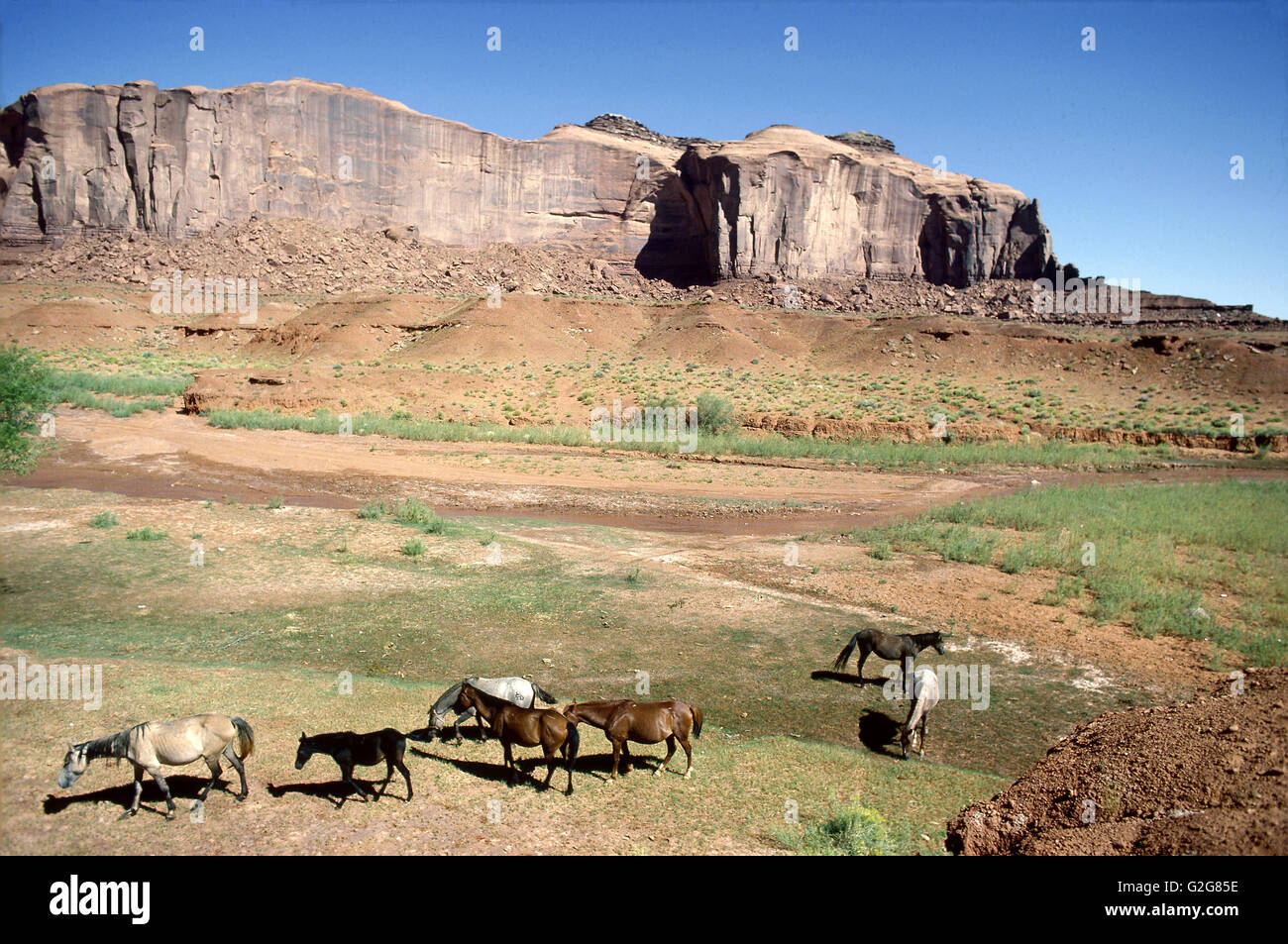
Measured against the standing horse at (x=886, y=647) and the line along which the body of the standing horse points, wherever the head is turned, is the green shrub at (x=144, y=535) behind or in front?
behind

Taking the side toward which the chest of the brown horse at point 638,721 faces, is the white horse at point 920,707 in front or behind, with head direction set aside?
behind

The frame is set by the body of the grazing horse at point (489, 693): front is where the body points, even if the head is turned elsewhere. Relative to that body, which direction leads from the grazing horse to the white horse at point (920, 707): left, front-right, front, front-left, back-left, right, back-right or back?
back

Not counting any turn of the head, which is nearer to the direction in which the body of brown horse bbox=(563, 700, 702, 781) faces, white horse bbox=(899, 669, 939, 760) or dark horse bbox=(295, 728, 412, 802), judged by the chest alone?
the dark horse

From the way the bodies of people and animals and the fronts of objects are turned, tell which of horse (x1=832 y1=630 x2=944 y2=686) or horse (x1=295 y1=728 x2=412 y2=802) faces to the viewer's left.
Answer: horse (x1=295 y1=728 x2=412 y2=802)

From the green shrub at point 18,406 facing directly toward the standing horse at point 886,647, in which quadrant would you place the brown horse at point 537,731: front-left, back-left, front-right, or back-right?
front-right

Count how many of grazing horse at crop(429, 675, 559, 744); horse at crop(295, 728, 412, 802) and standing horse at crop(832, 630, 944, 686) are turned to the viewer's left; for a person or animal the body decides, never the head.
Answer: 2

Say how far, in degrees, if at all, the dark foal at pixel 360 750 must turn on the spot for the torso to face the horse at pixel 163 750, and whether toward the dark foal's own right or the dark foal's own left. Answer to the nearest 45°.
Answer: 0° — it already faces it

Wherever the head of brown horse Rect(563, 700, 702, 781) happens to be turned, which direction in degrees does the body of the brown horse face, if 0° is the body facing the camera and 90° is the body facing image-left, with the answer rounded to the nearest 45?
approximately 90°

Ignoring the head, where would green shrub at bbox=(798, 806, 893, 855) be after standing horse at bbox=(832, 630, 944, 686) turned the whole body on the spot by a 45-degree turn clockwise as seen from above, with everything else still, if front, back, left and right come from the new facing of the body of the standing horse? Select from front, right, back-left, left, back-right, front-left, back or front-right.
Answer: front-right

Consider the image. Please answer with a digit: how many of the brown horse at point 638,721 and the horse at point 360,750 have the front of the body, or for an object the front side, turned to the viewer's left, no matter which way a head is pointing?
2
